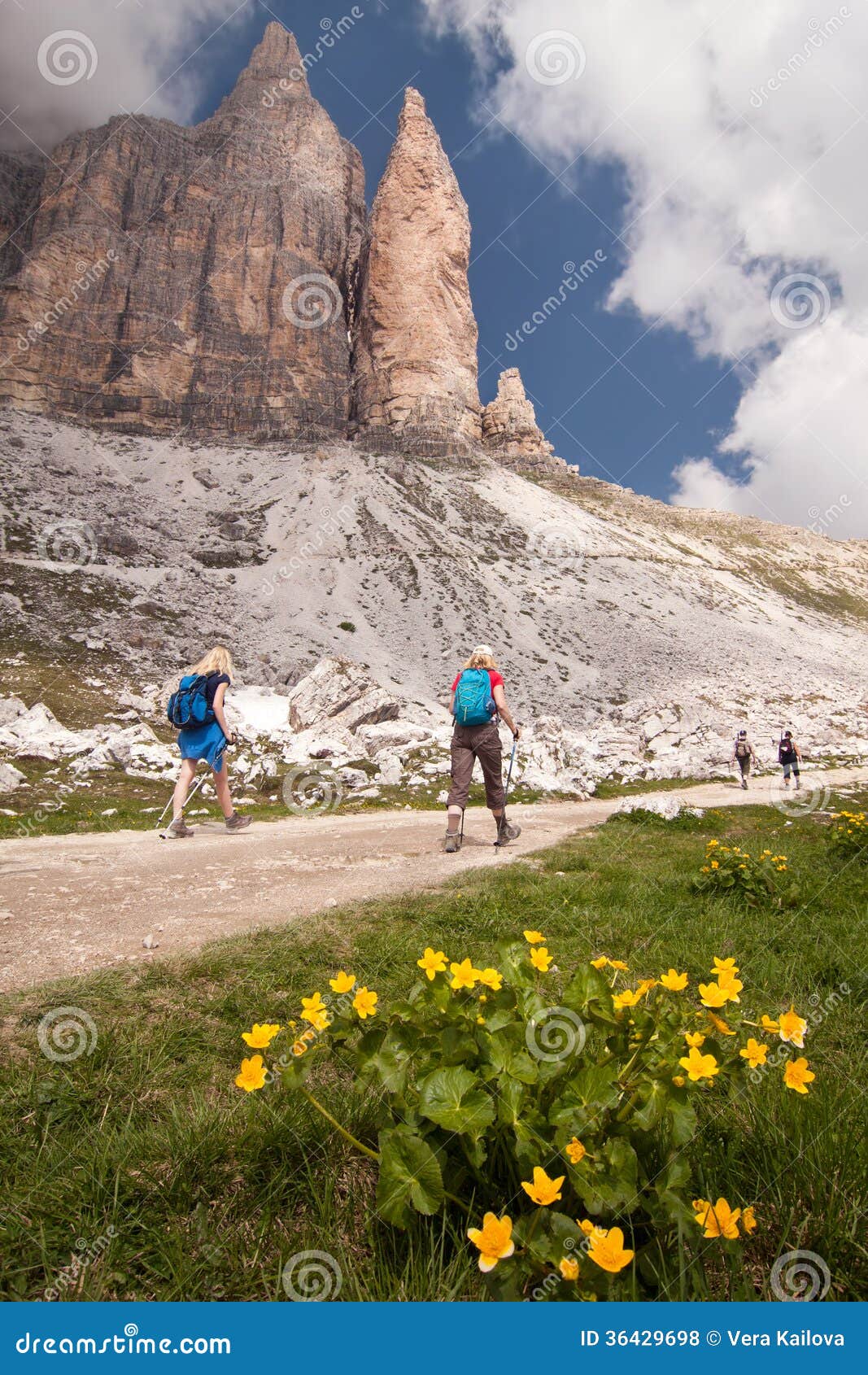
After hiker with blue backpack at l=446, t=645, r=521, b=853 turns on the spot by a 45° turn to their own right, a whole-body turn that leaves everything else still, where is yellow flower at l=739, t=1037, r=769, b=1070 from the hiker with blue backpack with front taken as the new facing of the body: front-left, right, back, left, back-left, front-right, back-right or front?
right

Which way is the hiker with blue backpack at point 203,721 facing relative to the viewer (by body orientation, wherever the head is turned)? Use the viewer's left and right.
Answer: facing away from the viewer and to the right of the viewer

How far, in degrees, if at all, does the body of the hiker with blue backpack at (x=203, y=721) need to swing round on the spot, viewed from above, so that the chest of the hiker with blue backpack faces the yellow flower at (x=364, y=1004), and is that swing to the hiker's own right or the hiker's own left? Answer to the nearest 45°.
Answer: approximately 135° to the hiker's own right

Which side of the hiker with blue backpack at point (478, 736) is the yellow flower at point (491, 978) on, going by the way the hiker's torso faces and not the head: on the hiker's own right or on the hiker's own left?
on the hiker's own right

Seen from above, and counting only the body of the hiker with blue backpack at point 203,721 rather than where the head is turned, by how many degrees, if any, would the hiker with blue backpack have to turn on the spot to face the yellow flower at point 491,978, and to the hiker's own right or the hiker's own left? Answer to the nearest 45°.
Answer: approximately 135° to the hiker's own right

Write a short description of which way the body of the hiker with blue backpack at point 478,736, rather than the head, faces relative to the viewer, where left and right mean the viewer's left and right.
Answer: facing away from the viewer and to the right of the viewer

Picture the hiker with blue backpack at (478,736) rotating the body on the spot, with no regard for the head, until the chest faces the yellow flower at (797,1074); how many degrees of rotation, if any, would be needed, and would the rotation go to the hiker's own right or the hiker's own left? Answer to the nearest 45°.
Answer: approximately 135° to the hiker's own right

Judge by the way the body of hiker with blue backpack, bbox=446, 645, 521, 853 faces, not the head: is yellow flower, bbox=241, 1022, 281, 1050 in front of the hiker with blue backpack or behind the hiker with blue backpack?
behind

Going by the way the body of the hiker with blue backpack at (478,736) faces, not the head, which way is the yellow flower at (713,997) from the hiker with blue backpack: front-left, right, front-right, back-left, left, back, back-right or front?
back-right

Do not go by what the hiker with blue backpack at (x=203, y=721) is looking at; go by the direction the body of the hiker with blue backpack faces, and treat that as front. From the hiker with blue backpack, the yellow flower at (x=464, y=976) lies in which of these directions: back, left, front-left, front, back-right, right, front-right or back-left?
back-right

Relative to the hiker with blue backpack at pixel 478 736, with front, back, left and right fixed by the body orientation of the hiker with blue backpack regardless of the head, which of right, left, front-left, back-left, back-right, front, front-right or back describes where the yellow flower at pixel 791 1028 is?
back-right

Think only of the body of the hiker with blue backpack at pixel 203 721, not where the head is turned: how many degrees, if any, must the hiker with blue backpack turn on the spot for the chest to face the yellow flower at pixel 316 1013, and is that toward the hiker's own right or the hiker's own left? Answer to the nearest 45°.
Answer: approximately 135° to the hiker's own right

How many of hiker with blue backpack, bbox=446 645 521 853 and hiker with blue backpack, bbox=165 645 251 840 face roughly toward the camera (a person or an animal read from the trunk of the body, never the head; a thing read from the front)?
0
